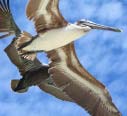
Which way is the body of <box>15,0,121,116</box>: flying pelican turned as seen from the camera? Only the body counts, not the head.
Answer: to the viewer's right
